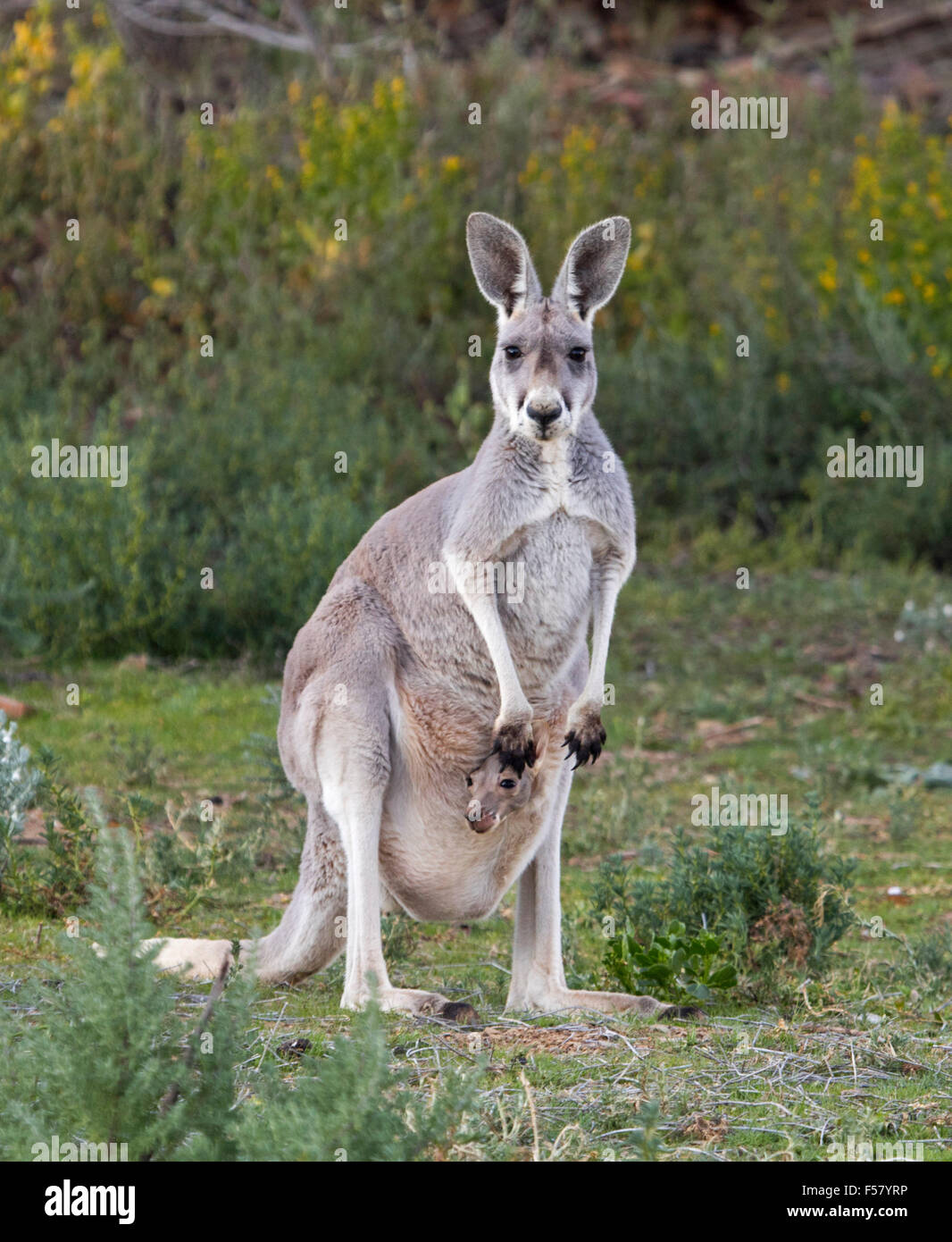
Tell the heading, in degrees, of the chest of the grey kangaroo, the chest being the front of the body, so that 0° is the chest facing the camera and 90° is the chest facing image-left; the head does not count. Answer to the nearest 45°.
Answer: approximately 315°

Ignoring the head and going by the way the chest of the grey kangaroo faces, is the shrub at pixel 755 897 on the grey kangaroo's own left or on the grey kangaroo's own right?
on the grey kangaroo's own left

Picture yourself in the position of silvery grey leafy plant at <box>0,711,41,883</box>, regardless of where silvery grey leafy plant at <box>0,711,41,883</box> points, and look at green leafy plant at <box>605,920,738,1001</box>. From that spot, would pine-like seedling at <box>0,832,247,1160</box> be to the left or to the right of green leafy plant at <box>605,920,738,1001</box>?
right

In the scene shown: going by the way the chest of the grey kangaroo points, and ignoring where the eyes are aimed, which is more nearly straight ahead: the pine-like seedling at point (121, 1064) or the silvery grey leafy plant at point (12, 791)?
the pine-like seedling

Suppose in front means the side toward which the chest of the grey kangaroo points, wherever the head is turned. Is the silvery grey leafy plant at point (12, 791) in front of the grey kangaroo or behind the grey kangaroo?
behind
